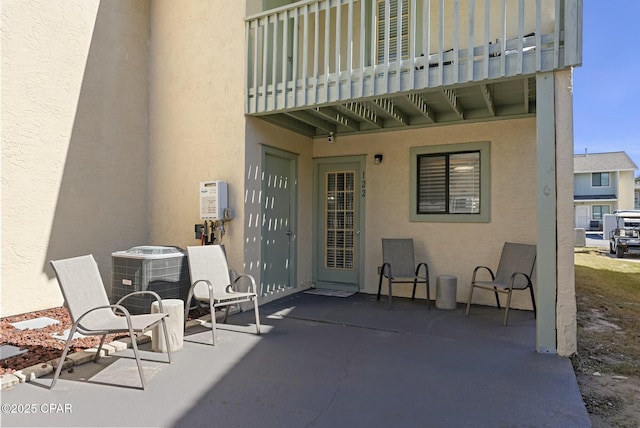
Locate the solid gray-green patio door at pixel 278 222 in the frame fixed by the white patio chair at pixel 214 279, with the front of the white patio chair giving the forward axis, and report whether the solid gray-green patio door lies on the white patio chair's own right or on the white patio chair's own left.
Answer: on the white patio chair's own left

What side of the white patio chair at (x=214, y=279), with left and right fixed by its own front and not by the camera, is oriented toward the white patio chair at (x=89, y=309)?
right

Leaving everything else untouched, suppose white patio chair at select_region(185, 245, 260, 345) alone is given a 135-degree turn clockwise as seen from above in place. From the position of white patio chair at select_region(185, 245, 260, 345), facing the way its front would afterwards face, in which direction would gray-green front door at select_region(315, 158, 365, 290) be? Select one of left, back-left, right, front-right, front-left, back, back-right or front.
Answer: back-right

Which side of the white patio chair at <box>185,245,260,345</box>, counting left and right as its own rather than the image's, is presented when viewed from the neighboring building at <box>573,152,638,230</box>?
left

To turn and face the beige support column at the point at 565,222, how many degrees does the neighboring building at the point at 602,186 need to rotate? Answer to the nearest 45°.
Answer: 0° — it already faces it

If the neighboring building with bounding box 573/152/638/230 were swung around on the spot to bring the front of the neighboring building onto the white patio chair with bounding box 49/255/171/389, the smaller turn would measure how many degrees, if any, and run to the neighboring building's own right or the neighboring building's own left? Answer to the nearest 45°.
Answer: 0° — it already faces it

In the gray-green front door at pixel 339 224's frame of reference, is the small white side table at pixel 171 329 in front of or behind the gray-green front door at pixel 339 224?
in front

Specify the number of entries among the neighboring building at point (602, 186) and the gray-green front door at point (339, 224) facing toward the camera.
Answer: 2

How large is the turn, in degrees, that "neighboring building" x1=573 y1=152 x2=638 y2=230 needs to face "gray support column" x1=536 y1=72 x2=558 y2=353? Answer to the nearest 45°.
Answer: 0° — it already faces it

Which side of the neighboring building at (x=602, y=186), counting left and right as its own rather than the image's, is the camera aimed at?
front

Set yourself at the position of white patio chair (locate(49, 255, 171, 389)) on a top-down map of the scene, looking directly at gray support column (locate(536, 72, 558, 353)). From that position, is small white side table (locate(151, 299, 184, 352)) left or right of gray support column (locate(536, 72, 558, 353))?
left

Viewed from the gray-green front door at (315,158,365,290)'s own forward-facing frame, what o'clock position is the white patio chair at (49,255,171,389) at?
The white patio chair is roughly at 1 o'clock from the gray-green front door.

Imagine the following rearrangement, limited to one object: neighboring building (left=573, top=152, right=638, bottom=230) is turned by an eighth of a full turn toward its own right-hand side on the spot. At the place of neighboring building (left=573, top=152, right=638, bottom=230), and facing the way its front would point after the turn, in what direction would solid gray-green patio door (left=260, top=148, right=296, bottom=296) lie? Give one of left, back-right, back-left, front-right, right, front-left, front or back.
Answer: front-left

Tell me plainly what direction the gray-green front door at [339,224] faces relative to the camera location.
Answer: facing the viewer

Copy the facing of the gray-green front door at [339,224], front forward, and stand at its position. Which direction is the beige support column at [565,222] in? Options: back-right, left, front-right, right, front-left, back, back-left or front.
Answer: front-left
